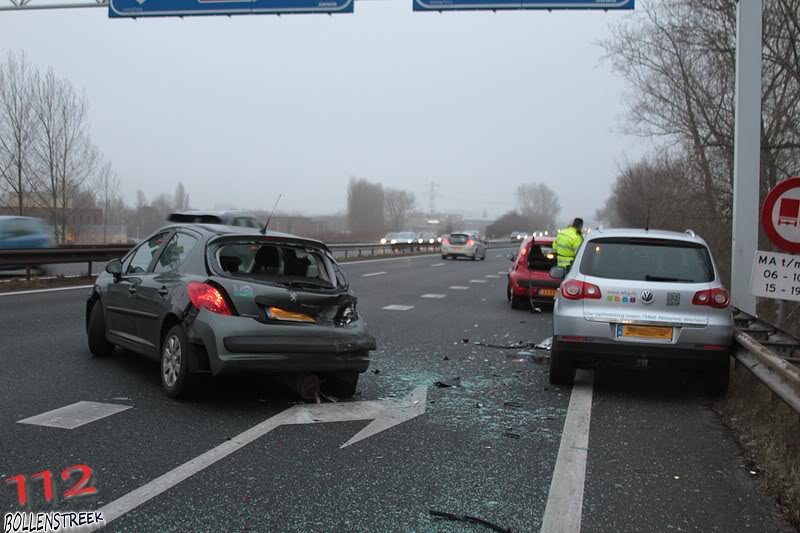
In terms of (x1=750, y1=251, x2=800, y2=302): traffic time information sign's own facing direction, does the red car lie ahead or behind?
behind

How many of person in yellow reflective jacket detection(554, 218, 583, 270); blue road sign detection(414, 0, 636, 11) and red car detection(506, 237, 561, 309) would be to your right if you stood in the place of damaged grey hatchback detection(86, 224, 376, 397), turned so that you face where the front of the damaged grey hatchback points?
3

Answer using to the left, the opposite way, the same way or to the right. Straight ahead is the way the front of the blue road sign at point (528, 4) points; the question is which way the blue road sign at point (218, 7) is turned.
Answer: the same way

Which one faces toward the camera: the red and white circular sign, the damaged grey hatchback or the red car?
the red and white circular sign

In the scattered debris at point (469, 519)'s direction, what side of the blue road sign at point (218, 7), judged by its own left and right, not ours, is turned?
front

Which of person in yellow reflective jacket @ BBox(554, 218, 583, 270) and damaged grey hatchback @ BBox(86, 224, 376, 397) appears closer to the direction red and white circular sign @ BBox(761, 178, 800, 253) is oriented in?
the damaged grey hatchback

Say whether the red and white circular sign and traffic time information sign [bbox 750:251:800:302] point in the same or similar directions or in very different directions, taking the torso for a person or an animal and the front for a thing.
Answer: same or similar directions

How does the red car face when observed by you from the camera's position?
facing away from the viewer

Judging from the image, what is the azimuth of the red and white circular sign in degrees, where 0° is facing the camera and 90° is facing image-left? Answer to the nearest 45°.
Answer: approximately 0°

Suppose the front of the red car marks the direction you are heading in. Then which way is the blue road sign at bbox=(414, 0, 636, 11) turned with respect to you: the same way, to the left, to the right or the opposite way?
the opposite way

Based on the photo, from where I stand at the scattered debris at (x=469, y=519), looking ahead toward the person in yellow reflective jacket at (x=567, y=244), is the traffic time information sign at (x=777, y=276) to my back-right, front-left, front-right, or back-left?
front-right

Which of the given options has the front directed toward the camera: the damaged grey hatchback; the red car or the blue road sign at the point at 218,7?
the blue road sign

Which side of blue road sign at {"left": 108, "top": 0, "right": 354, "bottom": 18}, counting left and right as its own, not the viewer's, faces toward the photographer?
front

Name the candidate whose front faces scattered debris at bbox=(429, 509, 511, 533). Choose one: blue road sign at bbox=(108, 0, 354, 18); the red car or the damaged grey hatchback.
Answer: the blue road sign

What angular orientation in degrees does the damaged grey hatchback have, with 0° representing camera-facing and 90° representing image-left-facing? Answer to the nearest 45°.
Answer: approximately 135°

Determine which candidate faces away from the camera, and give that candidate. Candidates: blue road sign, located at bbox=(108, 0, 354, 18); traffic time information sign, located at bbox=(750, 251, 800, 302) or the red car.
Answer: the red car

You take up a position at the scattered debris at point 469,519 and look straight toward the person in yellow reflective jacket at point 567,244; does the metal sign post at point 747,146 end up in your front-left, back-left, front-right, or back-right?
front-right

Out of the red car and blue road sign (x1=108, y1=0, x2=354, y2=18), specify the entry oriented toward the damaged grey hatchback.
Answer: the blue road sign
